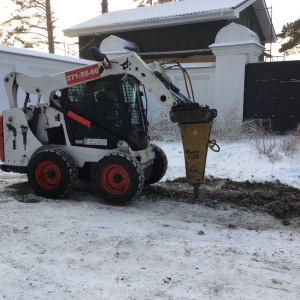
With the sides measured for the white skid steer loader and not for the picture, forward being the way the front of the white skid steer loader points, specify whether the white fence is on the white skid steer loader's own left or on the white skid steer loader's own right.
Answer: on the white skid steer loader's own left

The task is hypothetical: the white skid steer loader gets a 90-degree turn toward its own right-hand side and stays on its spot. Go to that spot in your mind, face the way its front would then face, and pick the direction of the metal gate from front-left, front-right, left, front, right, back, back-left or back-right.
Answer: back

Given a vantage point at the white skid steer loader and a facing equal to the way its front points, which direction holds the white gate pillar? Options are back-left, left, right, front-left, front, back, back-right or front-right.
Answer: left

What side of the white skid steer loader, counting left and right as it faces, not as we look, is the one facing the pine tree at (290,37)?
left
